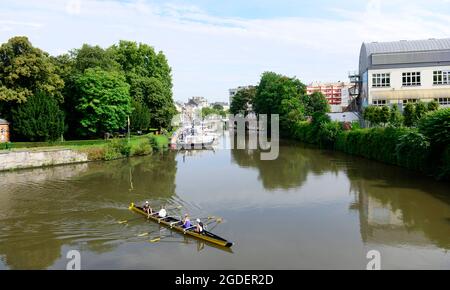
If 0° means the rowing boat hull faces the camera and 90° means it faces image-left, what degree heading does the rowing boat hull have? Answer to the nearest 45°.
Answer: approximately 315°

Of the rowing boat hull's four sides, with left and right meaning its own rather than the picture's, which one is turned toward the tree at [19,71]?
back

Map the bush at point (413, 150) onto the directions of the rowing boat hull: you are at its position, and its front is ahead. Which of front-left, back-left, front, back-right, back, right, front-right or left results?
left

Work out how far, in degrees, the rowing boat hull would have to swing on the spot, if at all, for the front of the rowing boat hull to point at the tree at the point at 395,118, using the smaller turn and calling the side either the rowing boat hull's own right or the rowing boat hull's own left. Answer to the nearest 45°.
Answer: approximately 90° to the rowing boat hull's own left

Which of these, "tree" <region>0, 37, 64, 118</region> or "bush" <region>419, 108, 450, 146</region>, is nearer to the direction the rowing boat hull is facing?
the bush

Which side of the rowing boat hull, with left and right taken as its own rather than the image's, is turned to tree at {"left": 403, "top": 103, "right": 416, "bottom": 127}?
left

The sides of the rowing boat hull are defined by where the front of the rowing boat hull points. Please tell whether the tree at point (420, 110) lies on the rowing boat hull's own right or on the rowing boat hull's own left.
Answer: on the rowing boat hull's own left

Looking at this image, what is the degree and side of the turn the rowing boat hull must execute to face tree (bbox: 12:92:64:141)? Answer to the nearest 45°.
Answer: approximately 180°

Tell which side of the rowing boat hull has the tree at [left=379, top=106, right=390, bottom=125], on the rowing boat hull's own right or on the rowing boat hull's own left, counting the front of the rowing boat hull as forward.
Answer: on the rowing boat hull's own left
